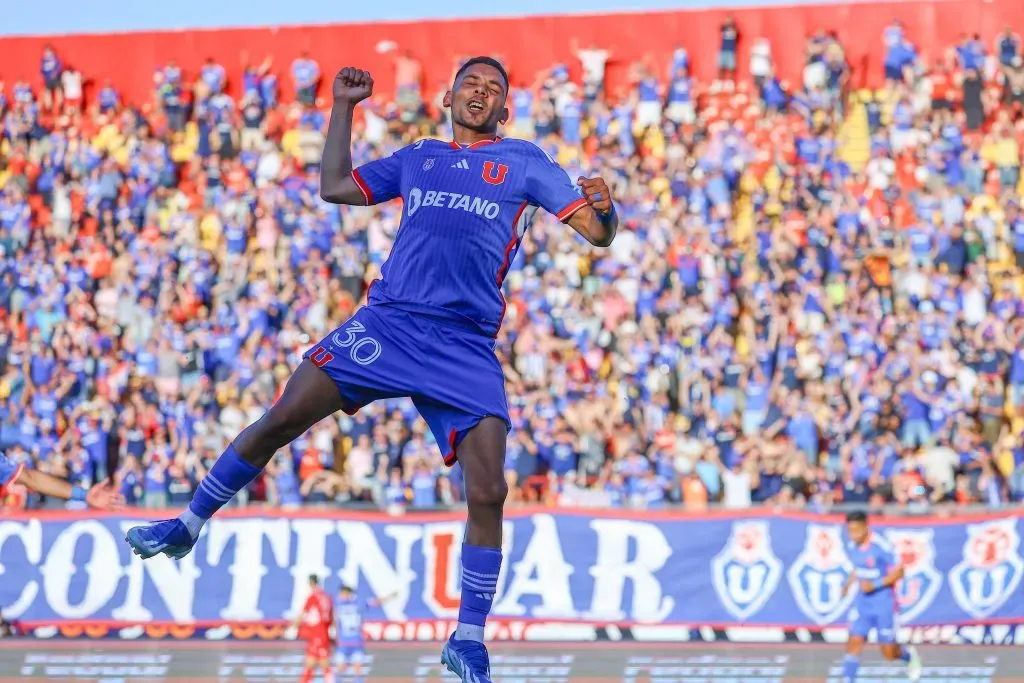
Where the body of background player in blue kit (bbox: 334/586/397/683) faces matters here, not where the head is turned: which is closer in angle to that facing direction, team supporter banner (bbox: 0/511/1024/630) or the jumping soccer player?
the jumping soccer player

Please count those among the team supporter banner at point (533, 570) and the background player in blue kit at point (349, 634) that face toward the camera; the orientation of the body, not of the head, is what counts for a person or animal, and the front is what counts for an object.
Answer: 2

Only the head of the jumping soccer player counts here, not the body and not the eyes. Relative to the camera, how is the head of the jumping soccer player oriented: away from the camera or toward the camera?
toward the camera

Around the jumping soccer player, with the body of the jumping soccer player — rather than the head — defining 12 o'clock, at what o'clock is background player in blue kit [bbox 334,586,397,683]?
The background player in blue kit is roughly at 6 o'clock from the jumping soccer player.

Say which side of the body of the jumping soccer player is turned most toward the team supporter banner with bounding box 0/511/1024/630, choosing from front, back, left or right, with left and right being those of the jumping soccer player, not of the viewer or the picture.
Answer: back

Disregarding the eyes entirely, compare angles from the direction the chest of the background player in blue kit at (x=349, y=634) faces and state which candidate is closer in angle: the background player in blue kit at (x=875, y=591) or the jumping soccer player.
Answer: the jumping soccer player

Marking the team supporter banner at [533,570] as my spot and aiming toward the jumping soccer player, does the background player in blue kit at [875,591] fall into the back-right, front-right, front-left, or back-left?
front-left

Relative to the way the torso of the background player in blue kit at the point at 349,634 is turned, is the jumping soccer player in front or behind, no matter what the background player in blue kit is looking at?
in front

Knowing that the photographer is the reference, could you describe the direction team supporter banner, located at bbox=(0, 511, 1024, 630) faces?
facing the viewer

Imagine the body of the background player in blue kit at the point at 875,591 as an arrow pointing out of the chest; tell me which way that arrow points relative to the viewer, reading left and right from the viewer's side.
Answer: facing the viewer and to the left of the viewer

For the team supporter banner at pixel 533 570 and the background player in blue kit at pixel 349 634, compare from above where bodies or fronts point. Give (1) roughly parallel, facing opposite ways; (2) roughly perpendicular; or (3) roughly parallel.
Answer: roughly parallel

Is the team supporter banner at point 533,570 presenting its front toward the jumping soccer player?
yes
